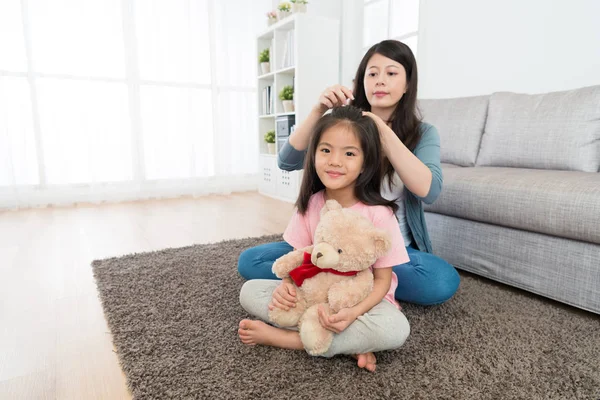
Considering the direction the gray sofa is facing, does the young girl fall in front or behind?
in front

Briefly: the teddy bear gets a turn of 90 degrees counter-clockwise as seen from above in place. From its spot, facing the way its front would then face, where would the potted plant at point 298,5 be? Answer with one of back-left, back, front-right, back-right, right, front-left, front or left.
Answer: back-left

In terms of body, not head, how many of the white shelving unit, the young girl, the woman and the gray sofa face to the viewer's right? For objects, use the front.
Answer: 0

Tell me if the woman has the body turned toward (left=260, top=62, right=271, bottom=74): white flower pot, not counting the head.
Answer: no

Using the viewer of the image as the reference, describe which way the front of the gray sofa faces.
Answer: facing the viewer and to the left of the viewer

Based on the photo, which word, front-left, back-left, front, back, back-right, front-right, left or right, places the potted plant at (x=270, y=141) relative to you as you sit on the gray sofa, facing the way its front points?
right

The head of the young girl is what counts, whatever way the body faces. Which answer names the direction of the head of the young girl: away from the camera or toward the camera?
toward the camera

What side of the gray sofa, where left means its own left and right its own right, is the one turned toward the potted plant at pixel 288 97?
right

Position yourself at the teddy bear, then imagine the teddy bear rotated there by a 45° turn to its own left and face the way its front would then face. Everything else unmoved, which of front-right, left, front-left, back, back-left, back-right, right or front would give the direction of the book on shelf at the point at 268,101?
back

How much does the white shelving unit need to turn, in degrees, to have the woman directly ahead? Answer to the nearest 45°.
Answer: approximately 45° to its left

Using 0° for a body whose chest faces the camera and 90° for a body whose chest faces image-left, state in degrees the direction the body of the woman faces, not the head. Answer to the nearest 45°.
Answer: approximately 45°

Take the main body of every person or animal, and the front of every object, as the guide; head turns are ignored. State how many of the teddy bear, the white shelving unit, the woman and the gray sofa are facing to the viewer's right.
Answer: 0

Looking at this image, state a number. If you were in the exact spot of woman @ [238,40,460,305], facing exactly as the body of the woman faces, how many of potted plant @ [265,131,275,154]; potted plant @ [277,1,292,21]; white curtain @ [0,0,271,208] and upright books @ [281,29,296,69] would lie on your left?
0

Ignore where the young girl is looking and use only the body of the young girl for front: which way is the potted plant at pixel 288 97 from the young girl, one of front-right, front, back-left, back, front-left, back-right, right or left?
back-right

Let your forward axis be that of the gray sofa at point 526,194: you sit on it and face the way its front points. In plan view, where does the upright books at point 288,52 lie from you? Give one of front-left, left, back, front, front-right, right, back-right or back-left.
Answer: right

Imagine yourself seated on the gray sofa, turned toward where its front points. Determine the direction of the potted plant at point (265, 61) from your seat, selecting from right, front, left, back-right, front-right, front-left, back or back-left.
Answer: right

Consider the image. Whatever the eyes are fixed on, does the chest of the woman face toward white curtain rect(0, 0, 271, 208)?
no

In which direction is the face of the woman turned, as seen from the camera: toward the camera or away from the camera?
toward the camera

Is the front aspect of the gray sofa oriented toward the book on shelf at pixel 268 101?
no

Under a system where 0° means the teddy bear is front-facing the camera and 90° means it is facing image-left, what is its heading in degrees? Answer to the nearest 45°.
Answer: approximately 45°

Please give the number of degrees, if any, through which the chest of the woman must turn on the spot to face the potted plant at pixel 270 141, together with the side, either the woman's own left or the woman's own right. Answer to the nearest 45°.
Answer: approximately 135° to the woman's own right
